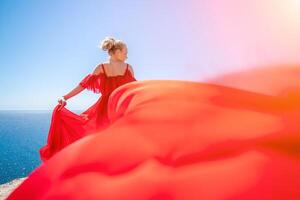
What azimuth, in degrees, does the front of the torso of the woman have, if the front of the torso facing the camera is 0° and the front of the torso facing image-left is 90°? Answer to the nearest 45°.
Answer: approximately 180°
